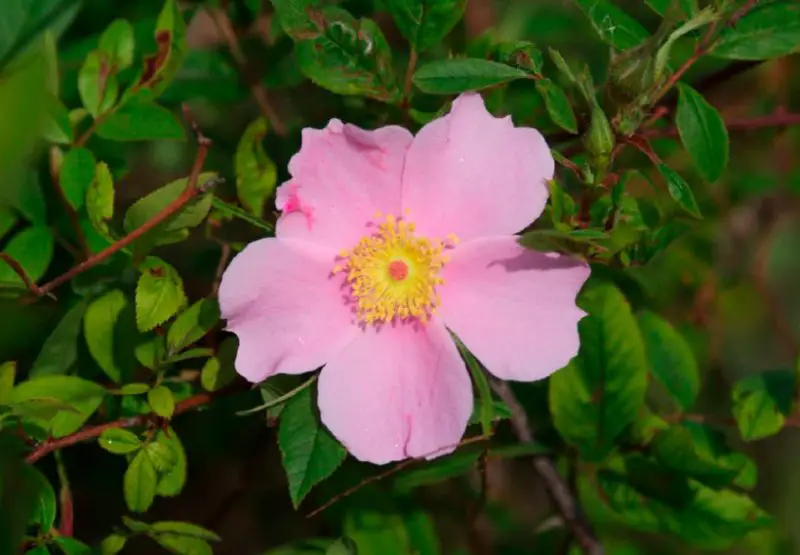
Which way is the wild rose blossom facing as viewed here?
toward the camera
